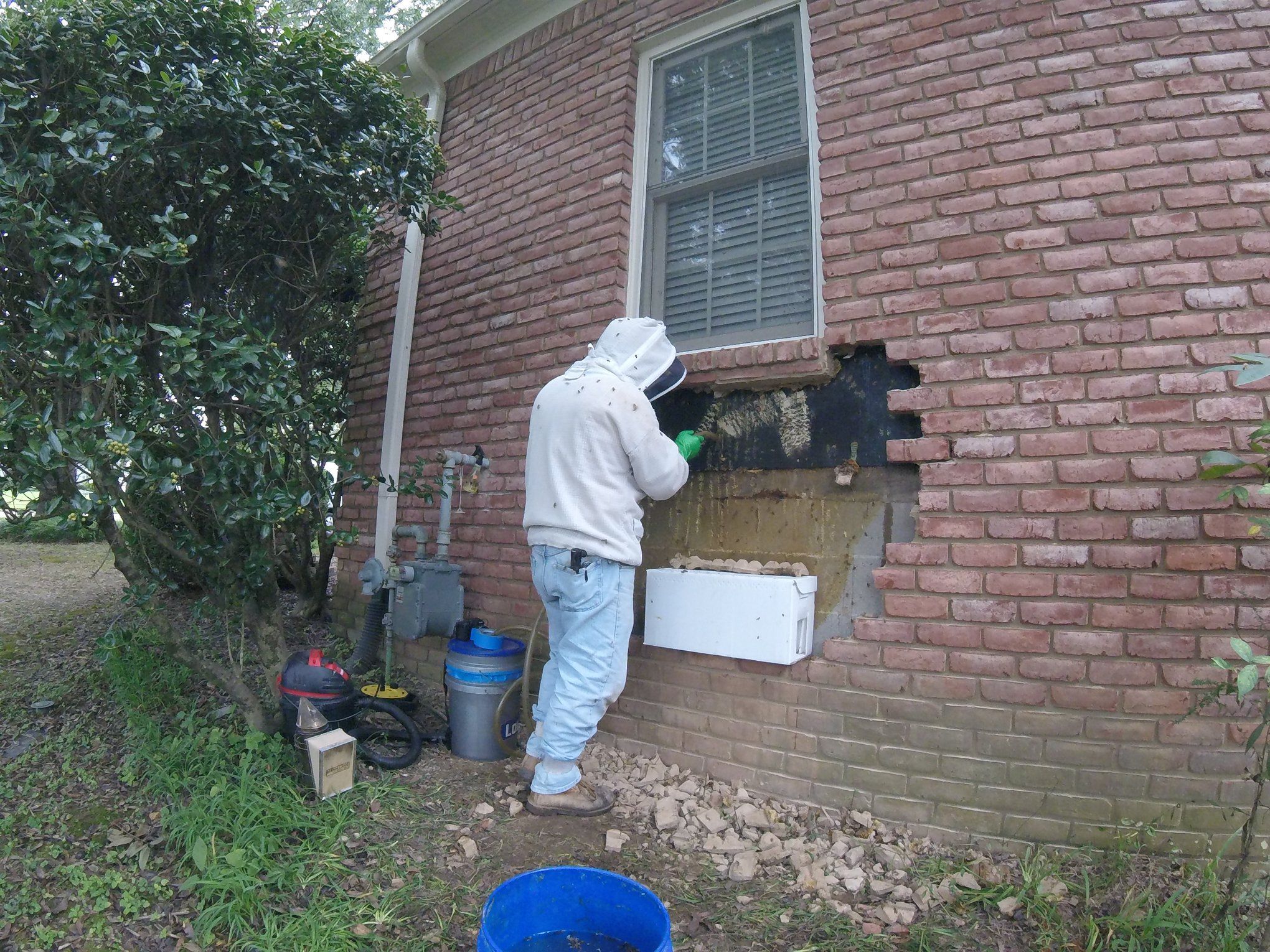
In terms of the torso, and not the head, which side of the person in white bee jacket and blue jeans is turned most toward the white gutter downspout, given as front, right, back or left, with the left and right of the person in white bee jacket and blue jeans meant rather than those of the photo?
left

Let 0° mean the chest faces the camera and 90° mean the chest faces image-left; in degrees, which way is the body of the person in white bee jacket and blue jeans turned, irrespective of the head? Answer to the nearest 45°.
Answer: approximately 225°

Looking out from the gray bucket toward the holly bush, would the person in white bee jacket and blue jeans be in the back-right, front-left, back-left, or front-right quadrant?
back-left

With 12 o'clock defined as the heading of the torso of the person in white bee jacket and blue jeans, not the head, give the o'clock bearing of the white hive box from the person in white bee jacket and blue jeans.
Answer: The white hive box is roughly at 1 o'clock from the person in white bee jacket and blue jeans.

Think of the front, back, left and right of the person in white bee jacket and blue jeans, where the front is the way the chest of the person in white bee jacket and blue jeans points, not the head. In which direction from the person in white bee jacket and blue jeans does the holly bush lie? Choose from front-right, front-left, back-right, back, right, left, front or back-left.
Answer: back-left

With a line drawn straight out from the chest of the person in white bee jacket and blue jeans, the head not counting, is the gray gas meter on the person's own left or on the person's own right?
on the person's own left

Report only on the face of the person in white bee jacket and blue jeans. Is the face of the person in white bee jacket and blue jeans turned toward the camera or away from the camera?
away from the camera
